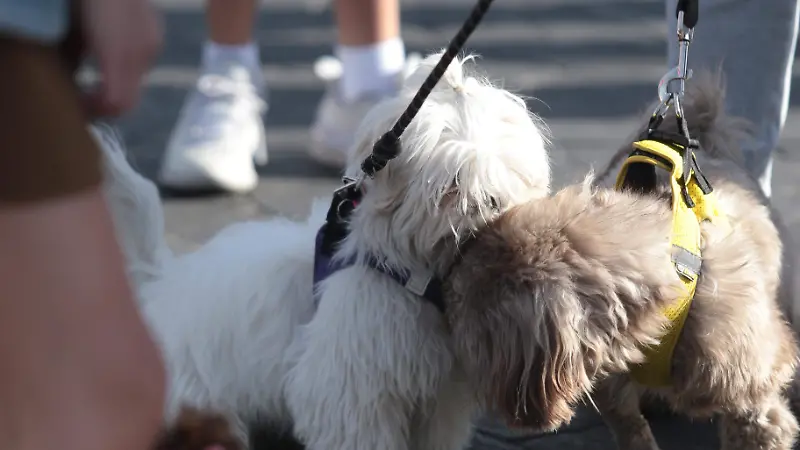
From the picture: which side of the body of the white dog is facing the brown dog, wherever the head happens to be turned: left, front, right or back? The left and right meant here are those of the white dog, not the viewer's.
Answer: front

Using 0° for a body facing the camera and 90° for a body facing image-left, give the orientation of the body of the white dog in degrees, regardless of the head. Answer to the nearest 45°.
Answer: approximately 315°
